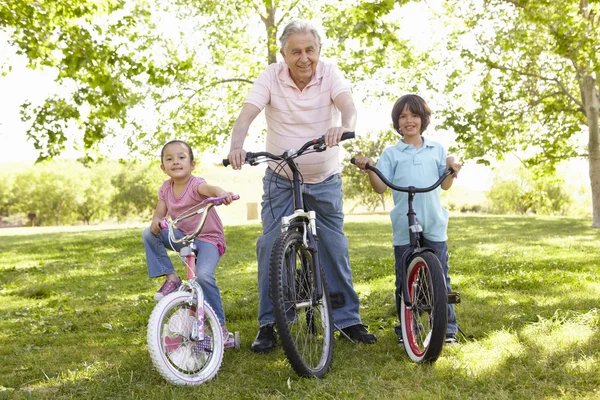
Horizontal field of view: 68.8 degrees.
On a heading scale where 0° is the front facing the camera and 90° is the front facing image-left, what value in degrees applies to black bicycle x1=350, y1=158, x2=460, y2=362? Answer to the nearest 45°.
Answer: approximately 0°

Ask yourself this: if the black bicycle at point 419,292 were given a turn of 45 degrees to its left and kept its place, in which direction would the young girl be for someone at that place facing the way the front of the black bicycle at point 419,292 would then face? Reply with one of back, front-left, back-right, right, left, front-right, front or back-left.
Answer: back-right

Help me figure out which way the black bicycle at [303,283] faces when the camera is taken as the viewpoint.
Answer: facing the viewer

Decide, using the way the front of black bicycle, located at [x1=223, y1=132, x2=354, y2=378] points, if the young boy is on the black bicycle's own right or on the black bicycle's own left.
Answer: on the black bicycle's own left

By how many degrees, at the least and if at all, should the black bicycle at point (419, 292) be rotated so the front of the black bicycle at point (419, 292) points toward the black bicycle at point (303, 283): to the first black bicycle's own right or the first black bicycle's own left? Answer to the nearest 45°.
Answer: approximately 90° to the first black bicycle's own right

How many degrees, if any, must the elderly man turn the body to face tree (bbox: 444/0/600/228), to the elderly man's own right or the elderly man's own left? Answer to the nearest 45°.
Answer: approximately 135° to the elderly man's own left

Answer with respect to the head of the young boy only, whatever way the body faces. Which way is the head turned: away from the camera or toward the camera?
toward the camera

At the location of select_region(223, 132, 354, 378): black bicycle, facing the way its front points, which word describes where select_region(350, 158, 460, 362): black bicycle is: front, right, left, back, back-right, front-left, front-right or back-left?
left

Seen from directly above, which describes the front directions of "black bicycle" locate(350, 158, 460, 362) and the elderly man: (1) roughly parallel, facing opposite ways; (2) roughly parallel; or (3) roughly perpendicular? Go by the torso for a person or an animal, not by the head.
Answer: roughly parallel
